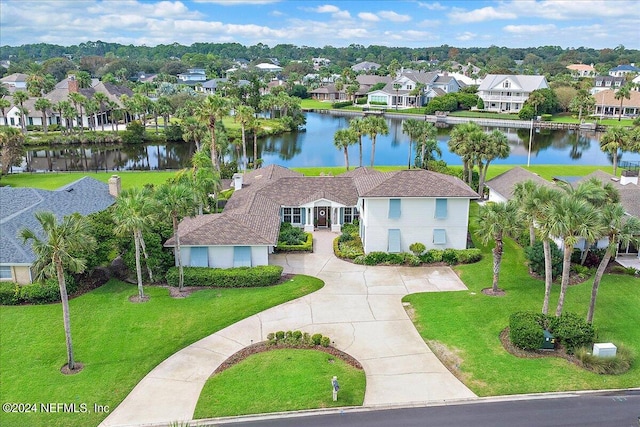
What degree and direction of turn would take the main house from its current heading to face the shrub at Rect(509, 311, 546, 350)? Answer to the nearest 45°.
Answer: approximately 45° to its left

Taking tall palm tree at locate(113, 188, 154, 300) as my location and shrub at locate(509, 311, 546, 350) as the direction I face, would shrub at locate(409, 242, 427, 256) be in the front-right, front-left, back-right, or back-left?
front-left

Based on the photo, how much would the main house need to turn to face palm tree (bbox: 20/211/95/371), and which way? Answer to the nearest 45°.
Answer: approximately 45° to its right

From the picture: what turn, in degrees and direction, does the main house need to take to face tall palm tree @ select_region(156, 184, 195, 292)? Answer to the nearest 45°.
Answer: approximately 45° to its right

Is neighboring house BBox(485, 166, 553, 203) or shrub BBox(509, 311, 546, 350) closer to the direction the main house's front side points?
the shrub

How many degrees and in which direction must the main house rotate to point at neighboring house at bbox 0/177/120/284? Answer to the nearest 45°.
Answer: approximately 90° to its right

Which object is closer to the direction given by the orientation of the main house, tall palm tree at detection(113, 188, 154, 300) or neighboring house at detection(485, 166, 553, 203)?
the tall palm tree

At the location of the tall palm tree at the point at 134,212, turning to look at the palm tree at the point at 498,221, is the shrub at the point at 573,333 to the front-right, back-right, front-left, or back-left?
front-right

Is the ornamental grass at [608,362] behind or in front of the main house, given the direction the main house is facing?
in front

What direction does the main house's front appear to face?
toward the camera

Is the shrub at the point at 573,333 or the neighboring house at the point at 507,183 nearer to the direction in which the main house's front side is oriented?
the shrub

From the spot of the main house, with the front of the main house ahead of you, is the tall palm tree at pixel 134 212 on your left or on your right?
on your right

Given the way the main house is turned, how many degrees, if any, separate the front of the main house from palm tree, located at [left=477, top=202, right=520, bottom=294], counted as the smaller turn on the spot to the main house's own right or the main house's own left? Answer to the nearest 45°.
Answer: approximately 45° to the main house's own left

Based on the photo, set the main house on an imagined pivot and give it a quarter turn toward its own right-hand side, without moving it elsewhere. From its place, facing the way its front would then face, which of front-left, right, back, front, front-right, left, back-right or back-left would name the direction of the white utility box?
back-left

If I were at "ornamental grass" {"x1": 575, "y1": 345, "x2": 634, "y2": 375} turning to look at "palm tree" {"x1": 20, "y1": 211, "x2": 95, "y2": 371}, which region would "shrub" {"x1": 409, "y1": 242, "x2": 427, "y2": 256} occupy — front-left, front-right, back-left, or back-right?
front-right
